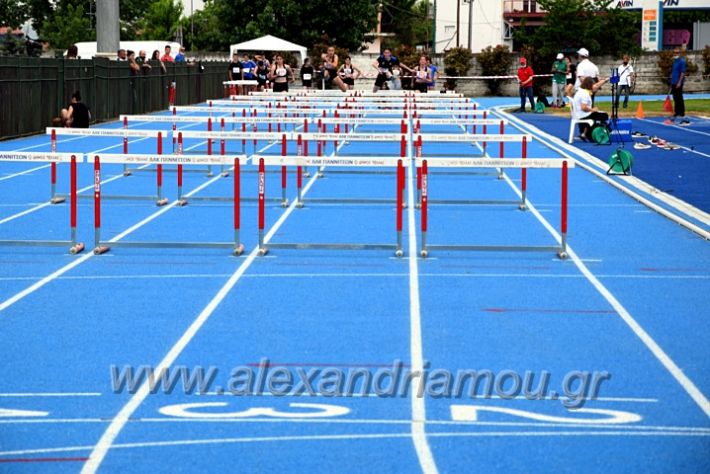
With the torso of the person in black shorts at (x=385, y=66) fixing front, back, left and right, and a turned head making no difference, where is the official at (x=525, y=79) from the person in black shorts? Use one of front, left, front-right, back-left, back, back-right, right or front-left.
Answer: left

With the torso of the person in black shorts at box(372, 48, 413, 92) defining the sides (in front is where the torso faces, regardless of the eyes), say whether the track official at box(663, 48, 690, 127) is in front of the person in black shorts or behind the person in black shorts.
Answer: in front

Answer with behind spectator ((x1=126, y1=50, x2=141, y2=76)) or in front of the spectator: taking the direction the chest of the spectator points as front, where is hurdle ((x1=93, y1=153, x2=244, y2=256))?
in front

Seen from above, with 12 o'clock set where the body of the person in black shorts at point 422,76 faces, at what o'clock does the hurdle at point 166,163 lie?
The hurdle is roughly at 12 o'clock from the person in black shorts.

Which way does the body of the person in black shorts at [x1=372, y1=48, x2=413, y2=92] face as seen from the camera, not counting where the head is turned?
toward the camera

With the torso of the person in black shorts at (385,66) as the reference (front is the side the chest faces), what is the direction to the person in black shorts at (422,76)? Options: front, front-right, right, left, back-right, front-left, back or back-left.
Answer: left

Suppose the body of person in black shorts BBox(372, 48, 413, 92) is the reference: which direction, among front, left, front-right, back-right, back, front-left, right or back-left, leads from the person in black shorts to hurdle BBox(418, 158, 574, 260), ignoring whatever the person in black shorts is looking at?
front

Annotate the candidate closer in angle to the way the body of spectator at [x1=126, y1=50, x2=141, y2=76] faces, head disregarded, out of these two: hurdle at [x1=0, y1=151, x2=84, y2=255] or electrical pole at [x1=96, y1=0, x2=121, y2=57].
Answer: the hurdle

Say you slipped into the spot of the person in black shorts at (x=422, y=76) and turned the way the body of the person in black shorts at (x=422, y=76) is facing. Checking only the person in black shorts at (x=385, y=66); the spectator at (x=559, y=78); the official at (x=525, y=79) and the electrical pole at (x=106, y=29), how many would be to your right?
2

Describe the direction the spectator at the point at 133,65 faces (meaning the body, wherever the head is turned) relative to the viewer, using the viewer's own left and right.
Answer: facing the viewer and to the right of the viewer
